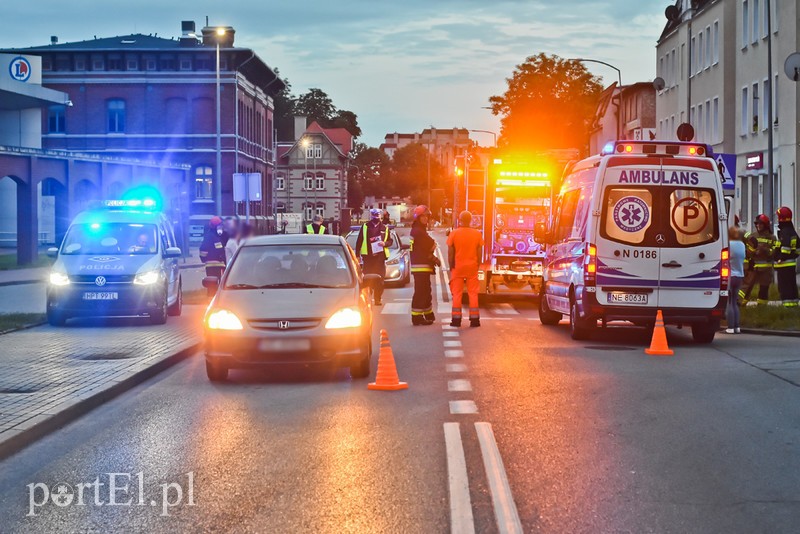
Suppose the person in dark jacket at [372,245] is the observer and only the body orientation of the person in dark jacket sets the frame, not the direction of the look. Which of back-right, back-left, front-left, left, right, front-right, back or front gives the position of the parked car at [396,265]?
back

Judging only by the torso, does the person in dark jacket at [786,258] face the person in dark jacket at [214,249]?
yes

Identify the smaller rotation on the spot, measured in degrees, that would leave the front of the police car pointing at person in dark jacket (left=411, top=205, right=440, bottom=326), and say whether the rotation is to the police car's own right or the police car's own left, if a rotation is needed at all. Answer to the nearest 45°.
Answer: approximately 90° to the police car's own left

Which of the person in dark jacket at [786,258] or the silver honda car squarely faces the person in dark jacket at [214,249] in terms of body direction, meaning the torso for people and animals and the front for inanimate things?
the person in dark jacket at [786,258]

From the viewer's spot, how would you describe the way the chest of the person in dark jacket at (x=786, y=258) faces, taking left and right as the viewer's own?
facing to the left of the viewer

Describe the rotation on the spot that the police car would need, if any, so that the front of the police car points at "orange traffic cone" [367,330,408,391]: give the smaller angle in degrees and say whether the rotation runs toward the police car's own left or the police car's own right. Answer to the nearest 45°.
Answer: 0° — it already faces it
